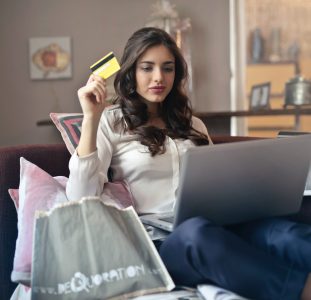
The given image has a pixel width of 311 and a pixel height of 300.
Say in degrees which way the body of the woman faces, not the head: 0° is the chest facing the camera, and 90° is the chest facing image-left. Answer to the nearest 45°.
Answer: approximately 315°

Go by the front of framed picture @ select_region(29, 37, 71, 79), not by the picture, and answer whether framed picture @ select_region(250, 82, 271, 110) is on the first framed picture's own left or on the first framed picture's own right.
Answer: on the first framed picture's own left

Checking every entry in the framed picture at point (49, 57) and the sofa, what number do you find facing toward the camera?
2

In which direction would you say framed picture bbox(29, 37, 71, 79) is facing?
toward the camera

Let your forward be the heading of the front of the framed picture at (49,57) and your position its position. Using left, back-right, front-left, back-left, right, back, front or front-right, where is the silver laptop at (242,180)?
front

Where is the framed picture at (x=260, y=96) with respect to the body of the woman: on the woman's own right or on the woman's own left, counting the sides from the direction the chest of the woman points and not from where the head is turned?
on the woman's own left

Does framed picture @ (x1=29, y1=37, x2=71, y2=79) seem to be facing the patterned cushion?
yes

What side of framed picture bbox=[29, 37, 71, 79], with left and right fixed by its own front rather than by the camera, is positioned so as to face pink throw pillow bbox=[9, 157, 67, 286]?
front

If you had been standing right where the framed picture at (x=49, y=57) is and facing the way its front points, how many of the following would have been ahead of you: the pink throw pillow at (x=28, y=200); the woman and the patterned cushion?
3

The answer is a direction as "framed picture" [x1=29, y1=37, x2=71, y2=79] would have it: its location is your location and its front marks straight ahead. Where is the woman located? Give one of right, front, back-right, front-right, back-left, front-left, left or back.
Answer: front

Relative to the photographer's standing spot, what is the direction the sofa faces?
facing the viewer
